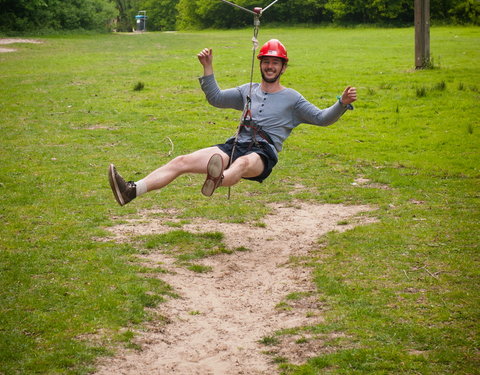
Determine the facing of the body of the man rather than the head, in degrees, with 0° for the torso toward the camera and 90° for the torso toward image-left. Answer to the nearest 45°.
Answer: approximately 45°

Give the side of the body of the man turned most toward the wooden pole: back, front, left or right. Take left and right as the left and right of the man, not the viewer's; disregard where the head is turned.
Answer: back
